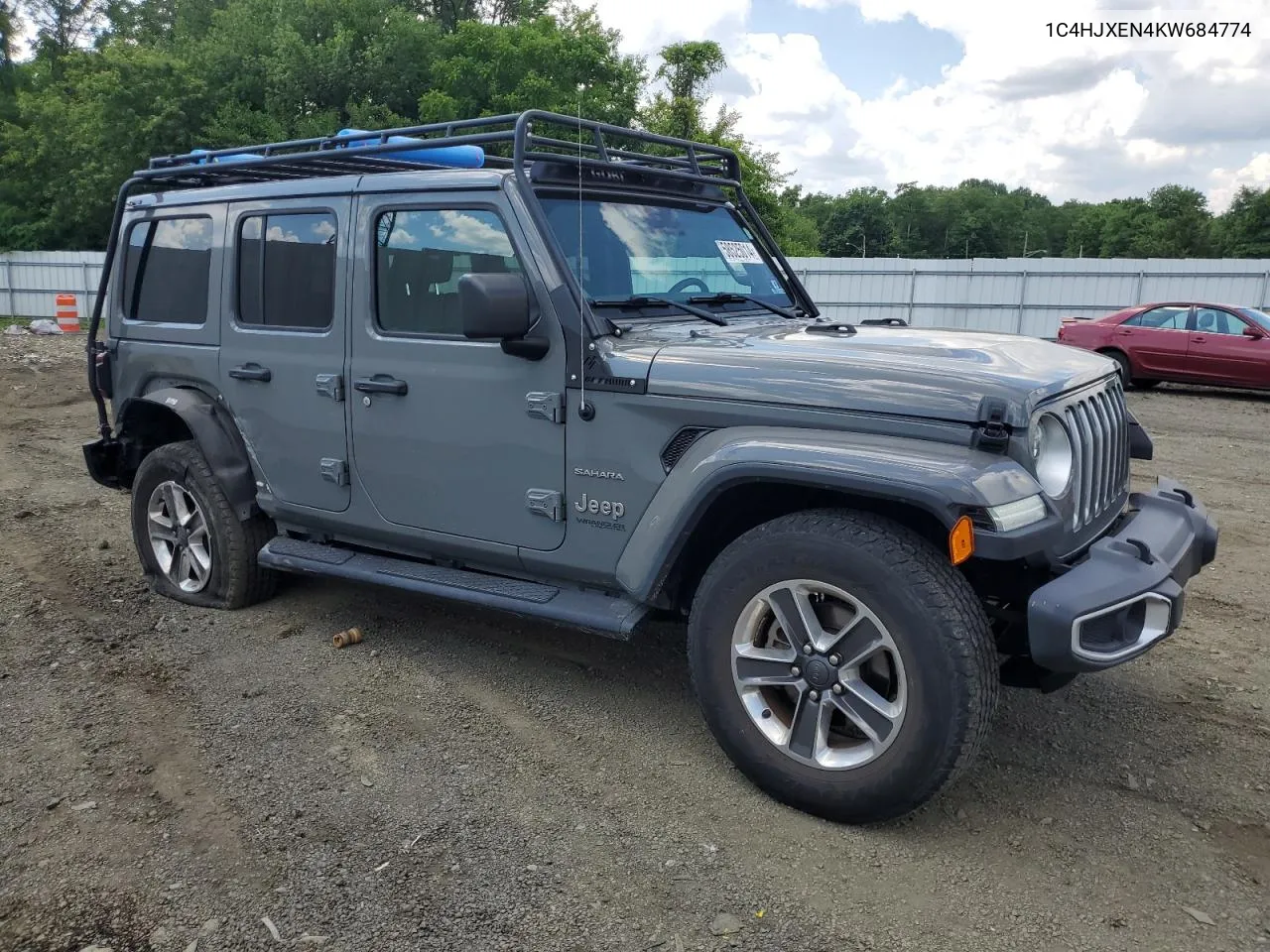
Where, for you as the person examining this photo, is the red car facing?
facing to the right of the viewer

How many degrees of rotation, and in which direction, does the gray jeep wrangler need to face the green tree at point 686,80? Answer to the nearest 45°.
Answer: approximately 135° to its left

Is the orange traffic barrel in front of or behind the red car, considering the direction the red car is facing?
behind

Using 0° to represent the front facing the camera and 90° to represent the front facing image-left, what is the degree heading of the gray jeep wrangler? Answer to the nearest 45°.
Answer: approximately 315°

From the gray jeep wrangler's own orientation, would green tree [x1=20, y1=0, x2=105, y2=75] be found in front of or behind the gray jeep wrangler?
behind

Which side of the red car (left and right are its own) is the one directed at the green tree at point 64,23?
back

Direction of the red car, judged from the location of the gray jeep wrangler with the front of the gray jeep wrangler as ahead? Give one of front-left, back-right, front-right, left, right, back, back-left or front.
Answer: left

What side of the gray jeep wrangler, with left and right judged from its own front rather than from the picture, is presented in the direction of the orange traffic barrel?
back

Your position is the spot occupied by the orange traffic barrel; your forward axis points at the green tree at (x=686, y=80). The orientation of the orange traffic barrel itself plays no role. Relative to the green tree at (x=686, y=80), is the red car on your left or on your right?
right

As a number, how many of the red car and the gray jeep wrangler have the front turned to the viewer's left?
0
